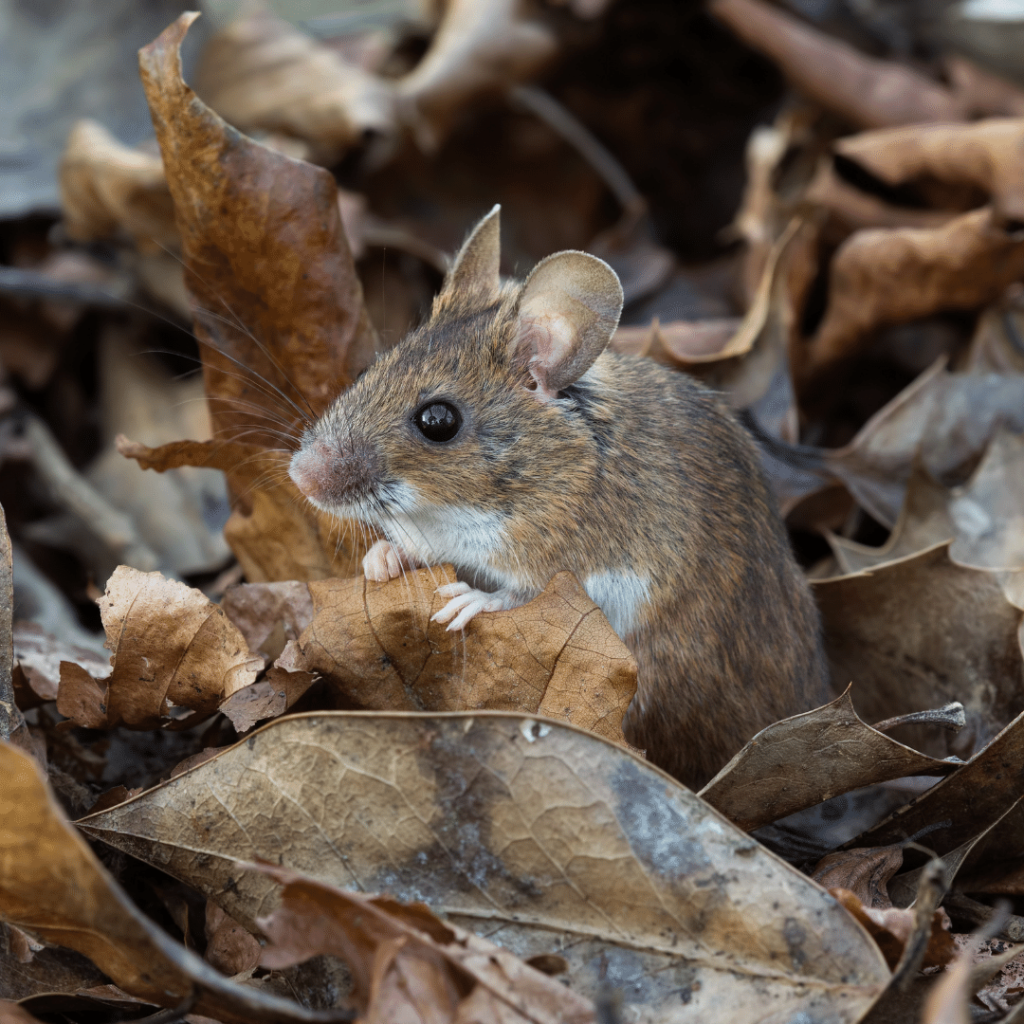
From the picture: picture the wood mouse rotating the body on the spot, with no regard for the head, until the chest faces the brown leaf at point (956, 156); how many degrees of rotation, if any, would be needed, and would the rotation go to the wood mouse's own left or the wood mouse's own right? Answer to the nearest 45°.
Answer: approximately 135° to the wood mouse's own right

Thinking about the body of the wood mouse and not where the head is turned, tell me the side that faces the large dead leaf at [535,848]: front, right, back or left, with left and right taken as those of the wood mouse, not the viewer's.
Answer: left

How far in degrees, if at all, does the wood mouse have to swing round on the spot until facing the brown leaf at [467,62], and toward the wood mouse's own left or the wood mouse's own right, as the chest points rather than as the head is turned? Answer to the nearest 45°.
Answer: approximately 90° to the wood mouse's own right

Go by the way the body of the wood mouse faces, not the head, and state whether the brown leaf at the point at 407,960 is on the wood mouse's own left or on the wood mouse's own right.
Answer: on the wood mouse's own left

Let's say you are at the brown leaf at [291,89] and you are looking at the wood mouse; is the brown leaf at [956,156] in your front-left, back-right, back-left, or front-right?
front-left

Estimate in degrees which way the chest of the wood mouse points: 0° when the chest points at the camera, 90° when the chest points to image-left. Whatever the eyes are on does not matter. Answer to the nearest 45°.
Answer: approximately 90°

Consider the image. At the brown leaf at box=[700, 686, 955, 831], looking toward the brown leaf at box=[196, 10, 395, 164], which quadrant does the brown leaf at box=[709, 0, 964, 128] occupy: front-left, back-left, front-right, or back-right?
front-right

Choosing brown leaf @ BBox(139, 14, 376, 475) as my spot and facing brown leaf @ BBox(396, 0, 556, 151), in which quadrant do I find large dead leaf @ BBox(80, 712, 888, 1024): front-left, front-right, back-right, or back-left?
back-right

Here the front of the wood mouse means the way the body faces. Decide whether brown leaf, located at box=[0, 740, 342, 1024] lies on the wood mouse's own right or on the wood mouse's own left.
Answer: on the wood mouse's own left

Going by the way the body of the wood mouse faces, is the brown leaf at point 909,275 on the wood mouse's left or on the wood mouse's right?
on the wood mouse's right
